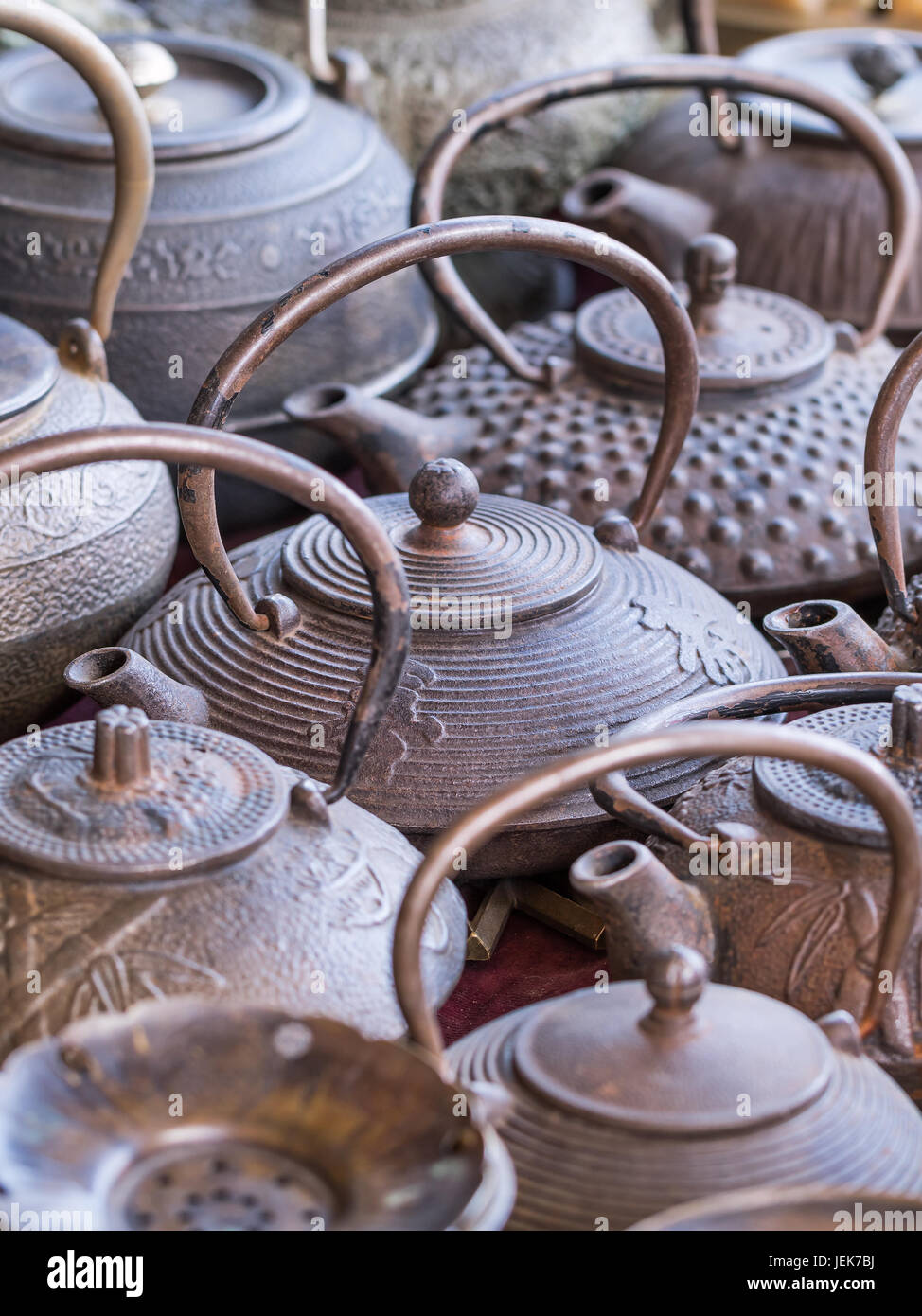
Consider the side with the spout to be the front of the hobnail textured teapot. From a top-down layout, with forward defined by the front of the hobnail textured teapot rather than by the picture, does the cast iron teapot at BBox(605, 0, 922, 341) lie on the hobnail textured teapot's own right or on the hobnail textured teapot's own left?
on the hobnail textured teapot's own right

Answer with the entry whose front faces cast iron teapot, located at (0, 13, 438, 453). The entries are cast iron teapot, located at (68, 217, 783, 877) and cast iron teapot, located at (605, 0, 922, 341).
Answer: cast iron teapot, located at (605, 0, 922, 341)

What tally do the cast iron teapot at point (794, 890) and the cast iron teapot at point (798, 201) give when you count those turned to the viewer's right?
0

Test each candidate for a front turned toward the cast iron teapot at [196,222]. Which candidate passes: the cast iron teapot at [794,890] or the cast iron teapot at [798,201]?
the cast iron teapot at [798,201]

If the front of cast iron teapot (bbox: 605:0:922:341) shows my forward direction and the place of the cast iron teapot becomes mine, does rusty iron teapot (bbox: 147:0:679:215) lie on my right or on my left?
on my right

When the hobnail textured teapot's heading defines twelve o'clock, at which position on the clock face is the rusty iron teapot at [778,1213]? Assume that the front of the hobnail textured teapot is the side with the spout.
The rusty iron teapot is roughly at 9 o'clock from the hobnail textured teapot.

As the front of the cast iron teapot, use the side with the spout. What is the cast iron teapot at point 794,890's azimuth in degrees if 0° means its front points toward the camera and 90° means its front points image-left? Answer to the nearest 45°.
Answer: approximately 45°

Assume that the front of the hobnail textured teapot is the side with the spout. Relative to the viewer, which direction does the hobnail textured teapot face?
to the viewer's left

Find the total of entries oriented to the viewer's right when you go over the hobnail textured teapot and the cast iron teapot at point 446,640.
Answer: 0
